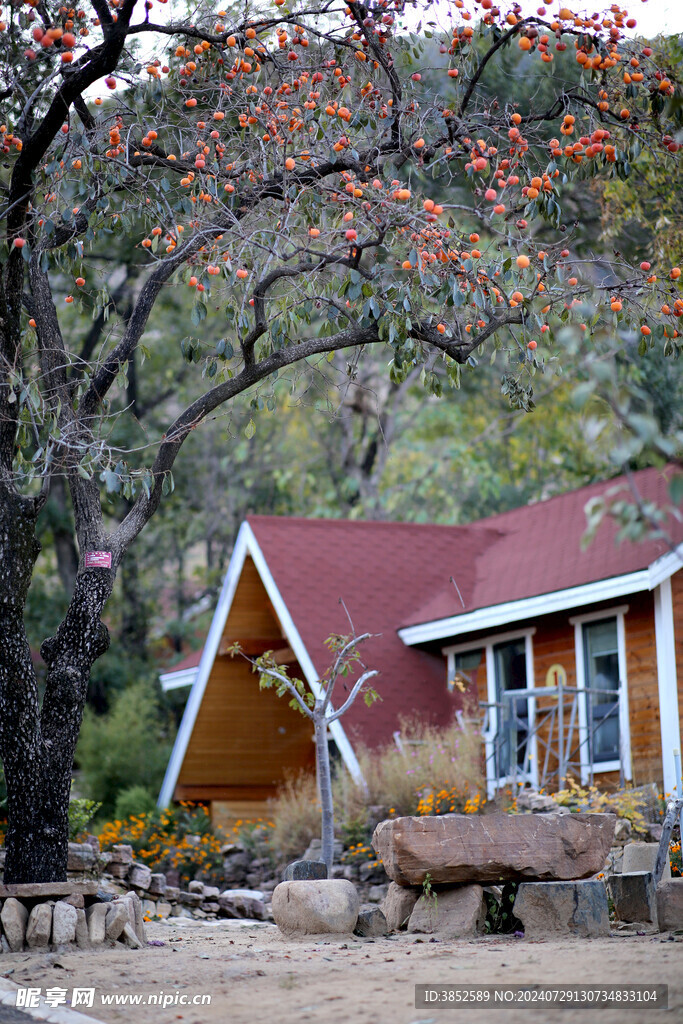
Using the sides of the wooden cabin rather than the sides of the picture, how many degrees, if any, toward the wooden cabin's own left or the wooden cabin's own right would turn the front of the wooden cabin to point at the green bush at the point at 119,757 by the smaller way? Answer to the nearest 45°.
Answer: approximately 90° to the wooden cabin's own right

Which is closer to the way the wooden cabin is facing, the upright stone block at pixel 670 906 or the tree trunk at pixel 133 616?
the upright stone block

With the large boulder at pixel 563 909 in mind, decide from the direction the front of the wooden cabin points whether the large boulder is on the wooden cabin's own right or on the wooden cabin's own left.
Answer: on the wooden cabin's own left

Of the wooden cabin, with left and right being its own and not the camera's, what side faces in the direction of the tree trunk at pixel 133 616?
right

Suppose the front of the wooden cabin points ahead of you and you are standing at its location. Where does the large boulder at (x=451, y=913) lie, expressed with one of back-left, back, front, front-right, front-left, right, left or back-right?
front-left

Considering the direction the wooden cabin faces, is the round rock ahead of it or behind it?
ahead

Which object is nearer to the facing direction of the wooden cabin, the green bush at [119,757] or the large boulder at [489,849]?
the large boulder

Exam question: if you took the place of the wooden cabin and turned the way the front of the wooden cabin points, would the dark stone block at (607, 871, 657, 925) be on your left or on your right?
on your left

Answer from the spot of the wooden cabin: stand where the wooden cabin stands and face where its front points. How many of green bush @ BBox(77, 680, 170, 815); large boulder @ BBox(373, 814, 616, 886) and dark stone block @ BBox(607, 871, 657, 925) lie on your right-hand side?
1
